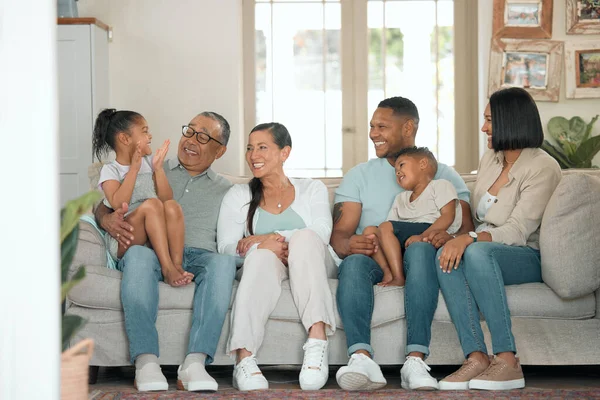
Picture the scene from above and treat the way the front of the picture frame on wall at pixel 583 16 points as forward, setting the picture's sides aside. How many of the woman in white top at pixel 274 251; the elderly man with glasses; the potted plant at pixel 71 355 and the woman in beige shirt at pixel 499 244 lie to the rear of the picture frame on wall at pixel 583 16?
0

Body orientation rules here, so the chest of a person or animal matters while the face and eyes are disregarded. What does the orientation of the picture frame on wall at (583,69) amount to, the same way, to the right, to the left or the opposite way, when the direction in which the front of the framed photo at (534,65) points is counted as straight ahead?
the same way

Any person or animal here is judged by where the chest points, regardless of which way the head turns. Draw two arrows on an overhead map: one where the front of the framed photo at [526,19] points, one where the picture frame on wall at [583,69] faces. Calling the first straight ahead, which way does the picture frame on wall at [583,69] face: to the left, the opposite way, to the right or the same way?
the same way

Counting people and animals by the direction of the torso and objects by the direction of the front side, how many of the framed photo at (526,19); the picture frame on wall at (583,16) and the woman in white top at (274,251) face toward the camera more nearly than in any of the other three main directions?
3

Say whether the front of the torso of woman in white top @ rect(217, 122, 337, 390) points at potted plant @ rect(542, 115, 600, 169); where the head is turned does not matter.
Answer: no

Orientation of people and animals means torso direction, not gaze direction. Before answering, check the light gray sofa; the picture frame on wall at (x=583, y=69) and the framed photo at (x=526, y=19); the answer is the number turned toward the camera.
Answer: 3

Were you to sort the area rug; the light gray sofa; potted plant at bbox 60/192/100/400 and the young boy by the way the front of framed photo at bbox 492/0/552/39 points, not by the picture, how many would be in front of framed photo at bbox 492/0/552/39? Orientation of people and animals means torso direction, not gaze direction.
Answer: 4

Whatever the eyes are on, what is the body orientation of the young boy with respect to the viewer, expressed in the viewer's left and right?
facing the viewer and to the left of the viewer

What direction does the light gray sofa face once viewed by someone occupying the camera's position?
facing the viewer

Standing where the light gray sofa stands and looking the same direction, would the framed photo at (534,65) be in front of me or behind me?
behind

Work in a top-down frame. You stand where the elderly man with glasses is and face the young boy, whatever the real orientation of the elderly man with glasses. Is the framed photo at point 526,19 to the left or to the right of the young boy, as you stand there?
left

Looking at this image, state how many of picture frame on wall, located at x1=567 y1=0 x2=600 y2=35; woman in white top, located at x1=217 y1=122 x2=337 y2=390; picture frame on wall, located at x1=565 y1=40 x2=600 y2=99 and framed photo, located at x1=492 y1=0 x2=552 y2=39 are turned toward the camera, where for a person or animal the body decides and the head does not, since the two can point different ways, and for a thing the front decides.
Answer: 4

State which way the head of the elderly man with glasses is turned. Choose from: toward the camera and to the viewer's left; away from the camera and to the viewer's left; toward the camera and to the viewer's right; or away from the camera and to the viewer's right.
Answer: toward the camera and to the viewer's left

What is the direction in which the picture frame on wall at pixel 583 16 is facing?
toward the camera

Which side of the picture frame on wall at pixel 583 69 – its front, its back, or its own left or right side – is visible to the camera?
front

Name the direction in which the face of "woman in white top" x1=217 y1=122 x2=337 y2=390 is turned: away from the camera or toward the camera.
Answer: toward the camera

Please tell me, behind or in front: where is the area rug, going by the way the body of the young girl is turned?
in front

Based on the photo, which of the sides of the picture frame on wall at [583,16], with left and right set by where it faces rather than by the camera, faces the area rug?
front
